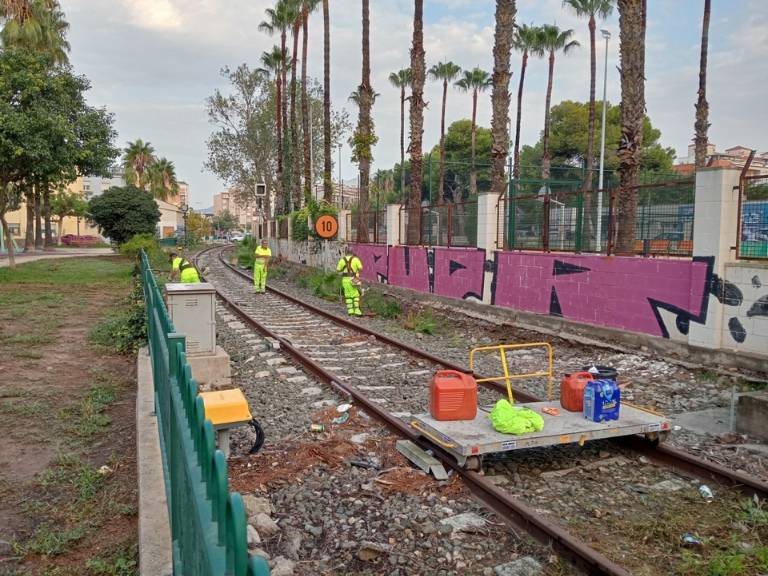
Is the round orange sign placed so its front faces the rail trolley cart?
yes

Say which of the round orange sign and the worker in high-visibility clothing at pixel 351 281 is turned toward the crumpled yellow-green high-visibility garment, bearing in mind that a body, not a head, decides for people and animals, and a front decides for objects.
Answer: the round orange sign

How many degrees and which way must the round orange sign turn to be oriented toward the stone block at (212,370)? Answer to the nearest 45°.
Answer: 0° — it already faces it

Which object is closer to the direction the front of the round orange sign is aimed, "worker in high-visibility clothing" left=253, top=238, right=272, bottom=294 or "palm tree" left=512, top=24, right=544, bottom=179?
the worker in high-visibility clothing

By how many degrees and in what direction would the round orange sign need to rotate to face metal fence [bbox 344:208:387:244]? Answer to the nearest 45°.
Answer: approximately 90° to its left
